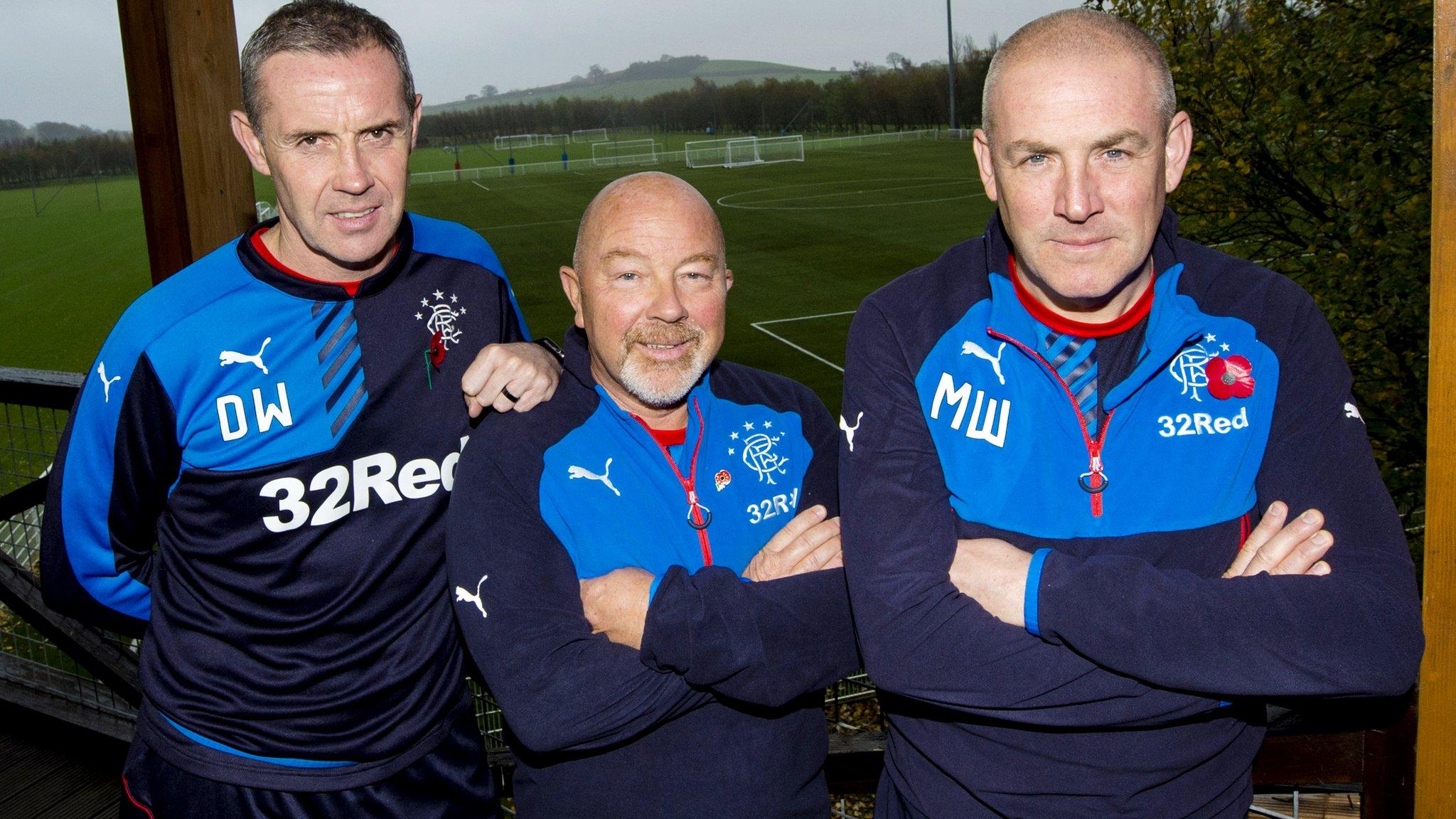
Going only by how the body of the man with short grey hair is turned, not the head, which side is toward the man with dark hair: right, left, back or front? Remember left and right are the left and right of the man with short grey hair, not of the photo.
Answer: right

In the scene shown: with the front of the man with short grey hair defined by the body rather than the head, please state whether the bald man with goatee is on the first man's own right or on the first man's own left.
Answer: on the first man's own right

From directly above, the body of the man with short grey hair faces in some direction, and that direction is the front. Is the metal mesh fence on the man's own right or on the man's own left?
on the man's own right

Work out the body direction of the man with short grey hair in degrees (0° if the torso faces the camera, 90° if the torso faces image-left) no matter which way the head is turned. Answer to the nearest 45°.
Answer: approximately 0°
